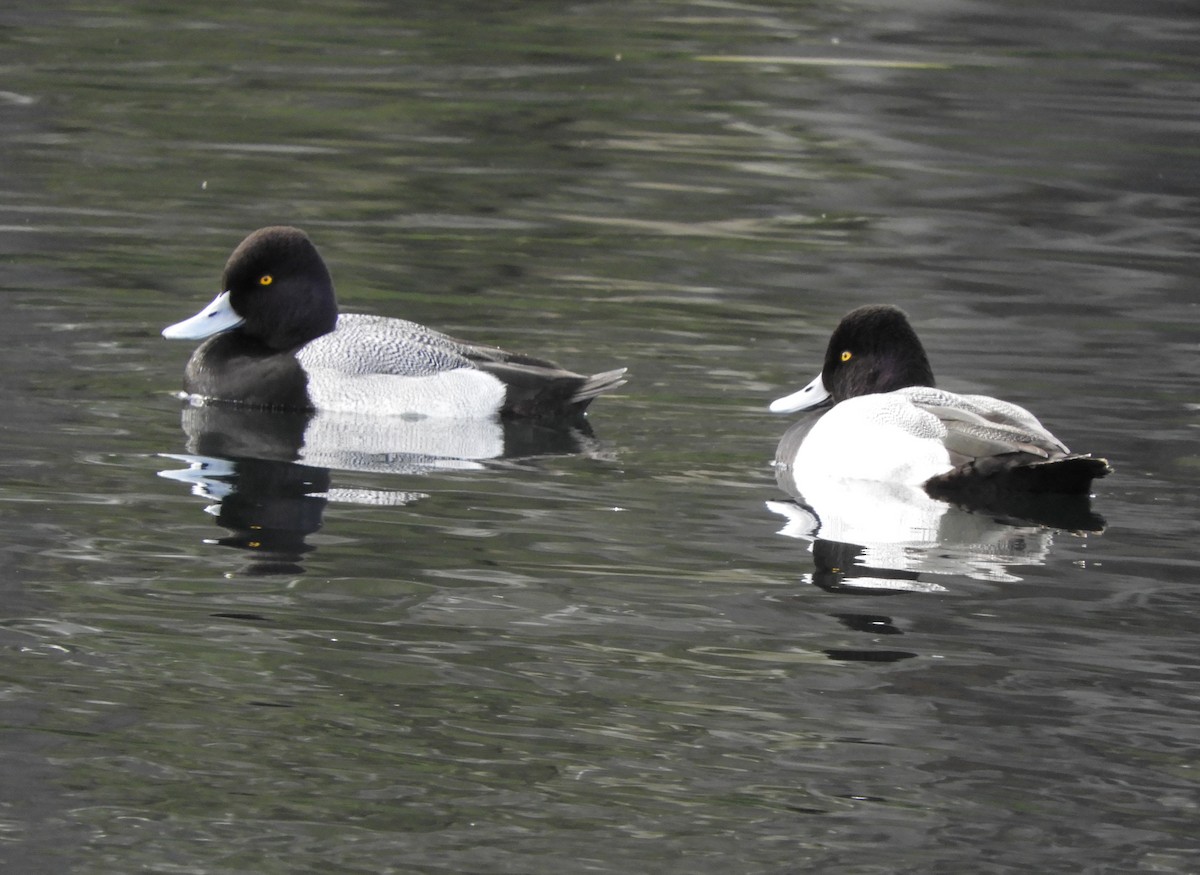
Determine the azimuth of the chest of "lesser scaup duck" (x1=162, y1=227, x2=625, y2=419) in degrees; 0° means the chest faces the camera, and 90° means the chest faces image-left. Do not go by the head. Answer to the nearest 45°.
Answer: approximately 90°

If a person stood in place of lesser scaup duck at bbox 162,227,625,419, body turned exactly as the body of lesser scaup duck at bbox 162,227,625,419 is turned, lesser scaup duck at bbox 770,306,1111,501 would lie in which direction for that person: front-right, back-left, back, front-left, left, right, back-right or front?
back-left
